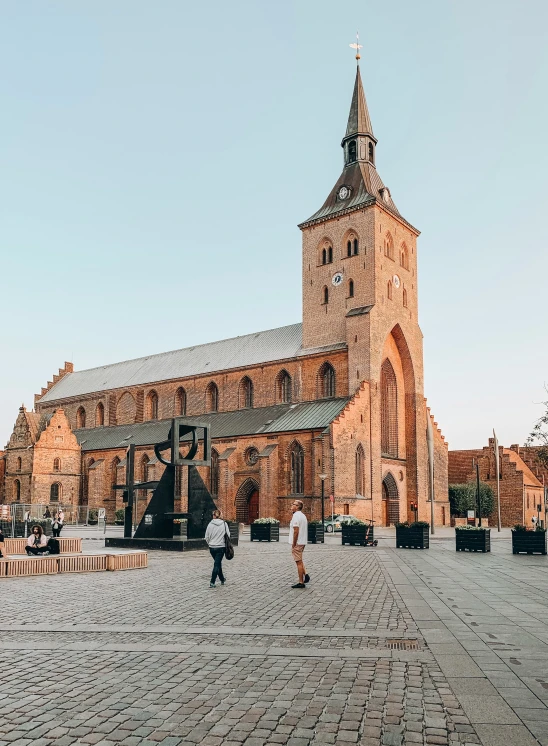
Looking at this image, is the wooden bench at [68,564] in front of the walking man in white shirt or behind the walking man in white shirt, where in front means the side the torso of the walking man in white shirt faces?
in front

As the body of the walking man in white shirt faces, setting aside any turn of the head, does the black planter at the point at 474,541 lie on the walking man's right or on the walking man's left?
on the walking man's right

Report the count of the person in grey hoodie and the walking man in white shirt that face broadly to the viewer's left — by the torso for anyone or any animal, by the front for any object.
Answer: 1

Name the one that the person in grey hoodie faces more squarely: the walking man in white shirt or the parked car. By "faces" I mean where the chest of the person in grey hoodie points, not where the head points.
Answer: the parked car

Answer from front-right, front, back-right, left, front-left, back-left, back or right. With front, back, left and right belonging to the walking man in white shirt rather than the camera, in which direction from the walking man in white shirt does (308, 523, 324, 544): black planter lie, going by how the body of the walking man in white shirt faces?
right

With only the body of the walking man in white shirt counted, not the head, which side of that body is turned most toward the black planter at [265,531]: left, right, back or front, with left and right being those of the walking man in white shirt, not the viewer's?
right

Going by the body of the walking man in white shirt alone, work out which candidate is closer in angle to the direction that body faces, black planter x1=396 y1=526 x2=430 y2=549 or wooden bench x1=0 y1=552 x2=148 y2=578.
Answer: the wooden bench

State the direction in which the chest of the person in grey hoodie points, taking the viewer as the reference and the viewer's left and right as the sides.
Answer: facing away from the viewer

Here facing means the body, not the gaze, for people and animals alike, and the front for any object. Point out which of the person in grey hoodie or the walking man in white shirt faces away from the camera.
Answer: the person in grey hoodie
